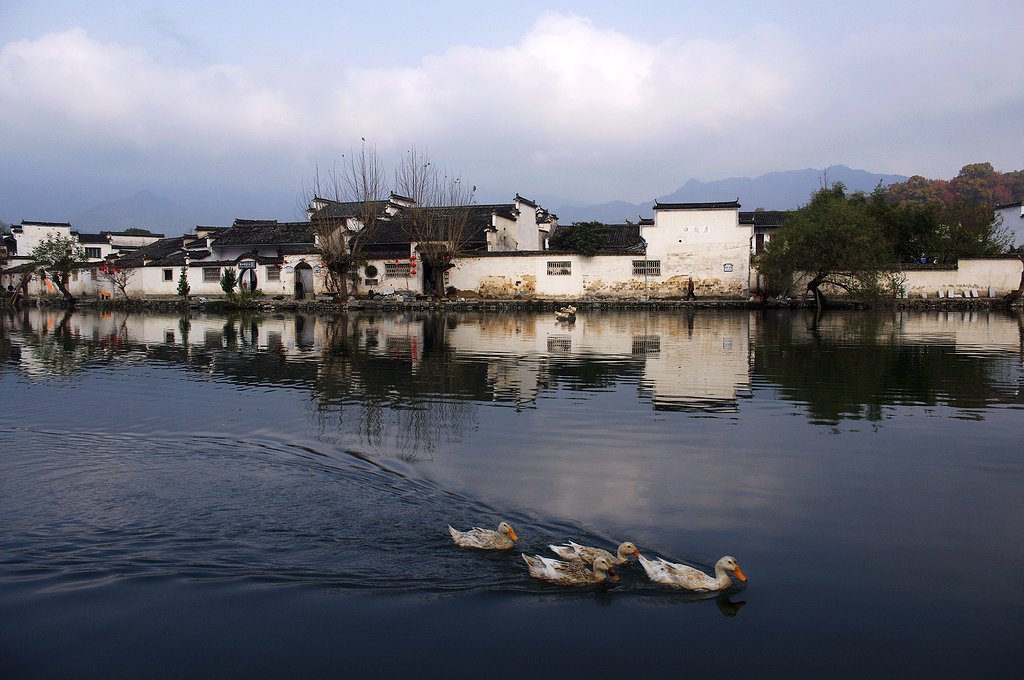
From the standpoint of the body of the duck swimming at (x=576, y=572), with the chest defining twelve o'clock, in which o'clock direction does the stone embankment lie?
The stone embankment is roughly at 9 o'clock from the duck swimming.

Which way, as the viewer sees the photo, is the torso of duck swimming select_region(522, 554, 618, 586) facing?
to the viewer's right

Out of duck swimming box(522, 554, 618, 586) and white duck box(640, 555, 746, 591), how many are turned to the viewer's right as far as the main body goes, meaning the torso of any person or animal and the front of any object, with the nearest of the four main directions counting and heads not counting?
2

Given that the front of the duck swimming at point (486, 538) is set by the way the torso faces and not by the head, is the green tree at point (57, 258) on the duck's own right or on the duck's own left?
on the duck's own left

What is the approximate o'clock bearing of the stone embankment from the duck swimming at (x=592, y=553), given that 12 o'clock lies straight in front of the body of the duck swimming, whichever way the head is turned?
The stone embankment is roughly at 9 o'clock from the duck swimming.

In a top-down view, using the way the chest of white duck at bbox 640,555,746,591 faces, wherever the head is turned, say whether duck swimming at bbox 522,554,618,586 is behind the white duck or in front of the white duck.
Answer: behind

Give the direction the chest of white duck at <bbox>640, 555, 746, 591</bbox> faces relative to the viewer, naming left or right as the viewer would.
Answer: facing to the right of the viewer

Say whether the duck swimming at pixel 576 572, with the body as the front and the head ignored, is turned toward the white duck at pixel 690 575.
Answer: yes

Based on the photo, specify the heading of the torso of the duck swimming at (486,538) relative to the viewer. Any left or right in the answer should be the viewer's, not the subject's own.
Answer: facing to the right of the viewer

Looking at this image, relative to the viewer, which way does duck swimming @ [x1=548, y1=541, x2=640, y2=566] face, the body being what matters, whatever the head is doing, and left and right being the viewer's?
facing to the right of the viewer
